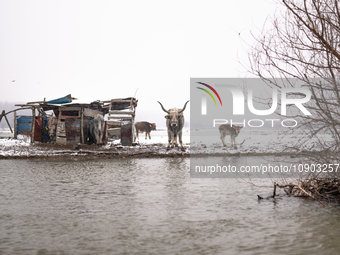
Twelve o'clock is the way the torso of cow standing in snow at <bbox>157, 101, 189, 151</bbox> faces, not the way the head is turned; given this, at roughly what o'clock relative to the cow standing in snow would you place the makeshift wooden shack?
The makeshift wooden shack is roughly at 4 o'clock from the cow standing in snow.

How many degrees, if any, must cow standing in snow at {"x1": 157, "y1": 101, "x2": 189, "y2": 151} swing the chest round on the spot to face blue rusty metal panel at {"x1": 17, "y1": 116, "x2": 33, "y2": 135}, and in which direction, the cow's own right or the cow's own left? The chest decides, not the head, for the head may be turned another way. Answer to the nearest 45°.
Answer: approximately 90° to the cow's own right

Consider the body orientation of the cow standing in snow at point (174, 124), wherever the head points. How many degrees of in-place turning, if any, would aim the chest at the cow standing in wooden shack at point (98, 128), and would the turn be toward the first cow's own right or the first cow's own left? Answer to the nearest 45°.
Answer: approximately 135° to the first cow's own right

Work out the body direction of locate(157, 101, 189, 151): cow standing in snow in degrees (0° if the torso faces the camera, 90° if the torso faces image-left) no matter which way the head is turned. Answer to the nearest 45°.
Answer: approximately 0°
